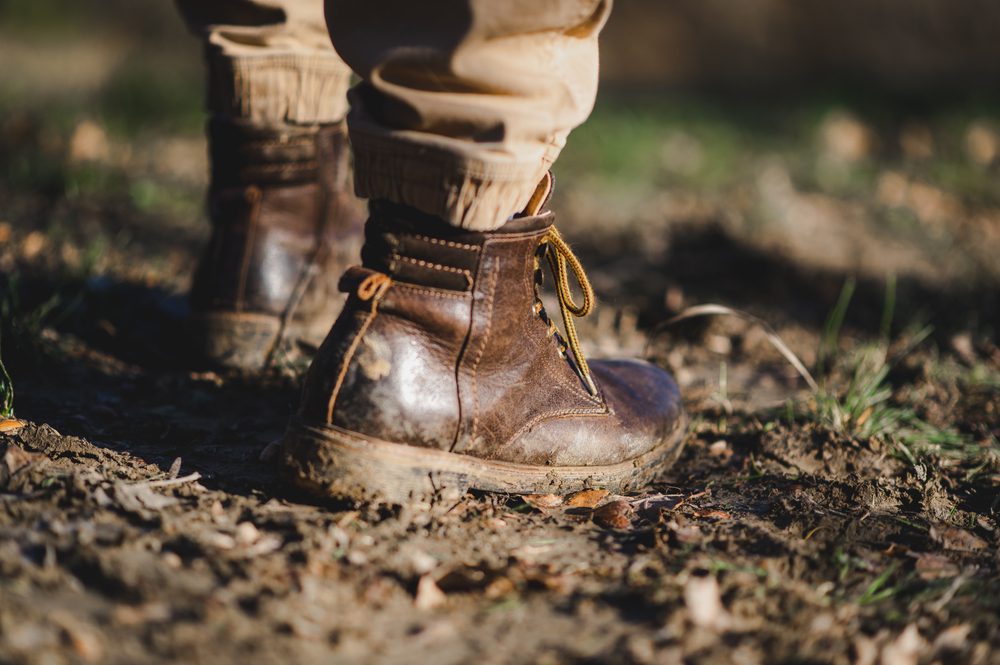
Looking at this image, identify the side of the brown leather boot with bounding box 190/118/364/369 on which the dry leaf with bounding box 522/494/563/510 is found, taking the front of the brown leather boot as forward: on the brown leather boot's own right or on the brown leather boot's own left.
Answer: on the brown leather boot's own right

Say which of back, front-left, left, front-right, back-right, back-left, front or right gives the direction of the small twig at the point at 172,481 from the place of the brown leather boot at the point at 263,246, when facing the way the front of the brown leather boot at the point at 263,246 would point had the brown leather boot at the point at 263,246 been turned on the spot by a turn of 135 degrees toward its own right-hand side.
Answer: front

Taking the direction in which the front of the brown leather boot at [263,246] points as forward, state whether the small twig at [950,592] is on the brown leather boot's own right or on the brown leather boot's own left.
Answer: on the brown leather boot's own right

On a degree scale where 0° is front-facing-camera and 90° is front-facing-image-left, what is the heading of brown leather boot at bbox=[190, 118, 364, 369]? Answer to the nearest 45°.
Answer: approximately 225°

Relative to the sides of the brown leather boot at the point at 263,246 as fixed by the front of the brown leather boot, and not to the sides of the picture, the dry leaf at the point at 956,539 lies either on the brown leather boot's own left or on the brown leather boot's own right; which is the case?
on the brown leather boot's own right

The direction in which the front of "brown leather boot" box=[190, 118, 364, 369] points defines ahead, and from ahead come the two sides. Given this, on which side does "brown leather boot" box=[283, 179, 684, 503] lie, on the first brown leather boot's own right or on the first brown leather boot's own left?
on the first brown leather boot's own right

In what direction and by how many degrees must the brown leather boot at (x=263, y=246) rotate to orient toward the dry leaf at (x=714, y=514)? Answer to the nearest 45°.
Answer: approximately 90° to its right

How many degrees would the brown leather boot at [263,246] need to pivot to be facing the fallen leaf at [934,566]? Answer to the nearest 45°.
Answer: approximately 90° to its right

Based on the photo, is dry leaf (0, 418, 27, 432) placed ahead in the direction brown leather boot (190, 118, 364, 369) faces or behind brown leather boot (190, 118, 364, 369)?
behind
